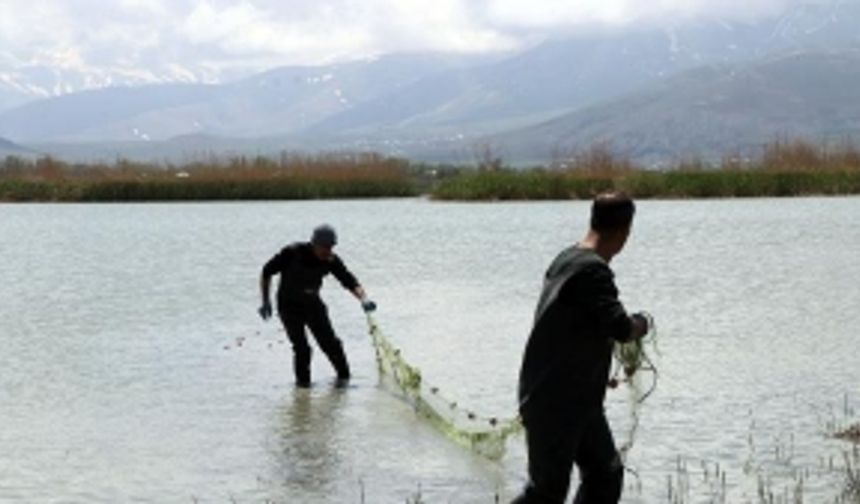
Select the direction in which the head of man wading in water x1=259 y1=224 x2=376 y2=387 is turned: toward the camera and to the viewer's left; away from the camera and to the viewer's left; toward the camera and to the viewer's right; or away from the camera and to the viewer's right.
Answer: toward the camera and to the viewer's right

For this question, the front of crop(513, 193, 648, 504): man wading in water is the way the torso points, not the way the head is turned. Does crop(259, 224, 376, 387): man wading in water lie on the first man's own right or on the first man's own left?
on the first man's own left

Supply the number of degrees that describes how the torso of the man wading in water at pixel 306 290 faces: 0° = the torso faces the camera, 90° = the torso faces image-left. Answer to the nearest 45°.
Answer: approximately 315°

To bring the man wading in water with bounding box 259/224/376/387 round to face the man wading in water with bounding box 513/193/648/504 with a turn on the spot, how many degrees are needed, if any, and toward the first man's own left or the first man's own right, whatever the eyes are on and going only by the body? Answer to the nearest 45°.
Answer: approximately 45° to the first man's own right
